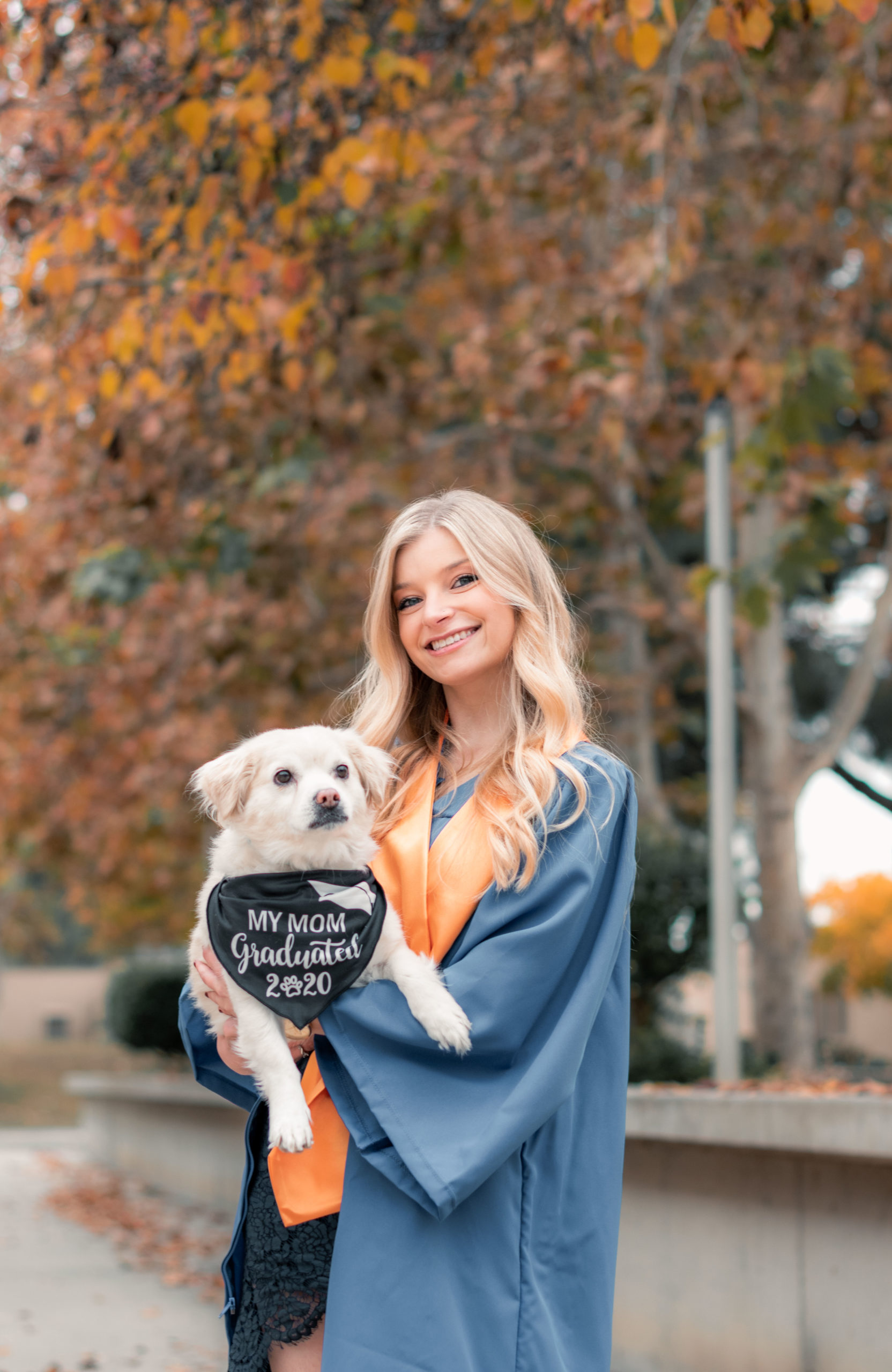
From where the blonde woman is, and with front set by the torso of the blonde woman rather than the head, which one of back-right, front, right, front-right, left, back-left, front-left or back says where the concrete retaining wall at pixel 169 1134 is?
back-right

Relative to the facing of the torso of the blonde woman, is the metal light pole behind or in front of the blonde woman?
behind

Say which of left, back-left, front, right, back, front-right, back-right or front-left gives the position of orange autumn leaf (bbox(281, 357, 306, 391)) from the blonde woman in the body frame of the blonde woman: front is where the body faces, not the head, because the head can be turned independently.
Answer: back-right

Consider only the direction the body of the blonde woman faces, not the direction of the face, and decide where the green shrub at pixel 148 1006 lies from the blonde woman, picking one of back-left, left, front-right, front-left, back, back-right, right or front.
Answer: back-right

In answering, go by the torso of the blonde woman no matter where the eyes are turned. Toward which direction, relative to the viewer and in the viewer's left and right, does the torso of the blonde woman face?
facing the viewer and to the left of the viewer
